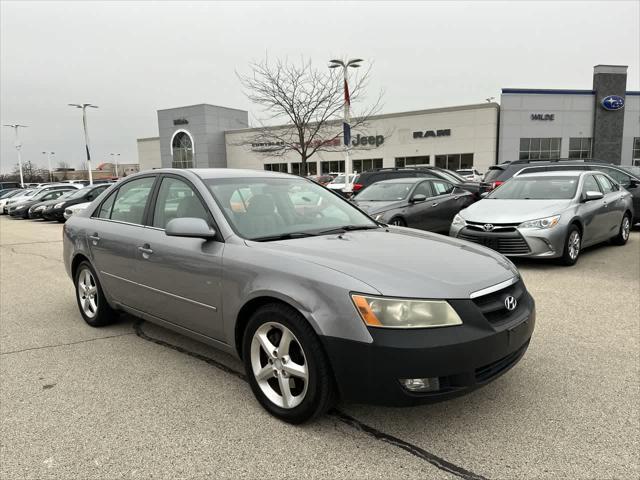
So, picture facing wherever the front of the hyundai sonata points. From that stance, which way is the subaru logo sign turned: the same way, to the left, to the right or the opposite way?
to the right

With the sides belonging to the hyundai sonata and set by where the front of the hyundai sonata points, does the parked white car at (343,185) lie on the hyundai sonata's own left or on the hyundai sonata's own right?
on the hyundai sonata's own left

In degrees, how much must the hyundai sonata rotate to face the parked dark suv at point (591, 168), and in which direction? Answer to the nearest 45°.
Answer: approximately 90° to its left

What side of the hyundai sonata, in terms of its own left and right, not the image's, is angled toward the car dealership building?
left

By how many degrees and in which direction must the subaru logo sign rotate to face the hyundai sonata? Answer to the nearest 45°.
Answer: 0° — it already faces it

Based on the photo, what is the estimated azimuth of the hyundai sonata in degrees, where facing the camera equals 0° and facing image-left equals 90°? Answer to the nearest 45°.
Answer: approximately 315°

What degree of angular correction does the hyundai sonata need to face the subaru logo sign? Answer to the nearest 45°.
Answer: approximately 90° to its left

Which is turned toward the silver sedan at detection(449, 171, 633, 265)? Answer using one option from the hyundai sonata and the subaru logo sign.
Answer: the subaru logo sign

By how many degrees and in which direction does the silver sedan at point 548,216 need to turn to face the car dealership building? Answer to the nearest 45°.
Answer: approximately 135° to its right

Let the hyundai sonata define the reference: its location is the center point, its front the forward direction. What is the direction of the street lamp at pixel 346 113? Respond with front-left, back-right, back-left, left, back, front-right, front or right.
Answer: back-left

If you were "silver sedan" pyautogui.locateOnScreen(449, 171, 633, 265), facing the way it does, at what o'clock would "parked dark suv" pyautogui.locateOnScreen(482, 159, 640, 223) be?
The parked dark suv is roughly at 5 o'clock from the silver sedan.
